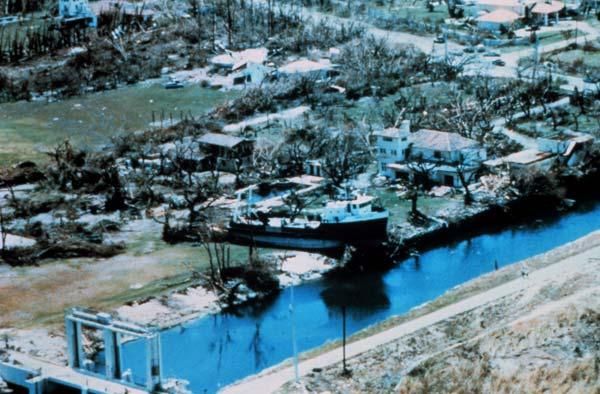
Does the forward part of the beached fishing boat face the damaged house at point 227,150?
no

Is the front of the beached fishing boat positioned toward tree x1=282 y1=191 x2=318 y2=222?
no

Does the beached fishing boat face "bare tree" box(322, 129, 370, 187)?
no

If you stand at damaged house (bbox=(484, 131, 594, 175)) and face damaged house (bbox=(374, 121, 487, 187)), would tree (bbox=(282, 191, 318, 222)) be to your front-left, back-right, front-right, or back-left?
front-left

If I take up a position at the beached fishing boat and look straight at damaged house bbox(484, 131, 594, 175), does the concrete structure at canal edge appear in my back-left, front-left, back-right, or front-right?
back-right
